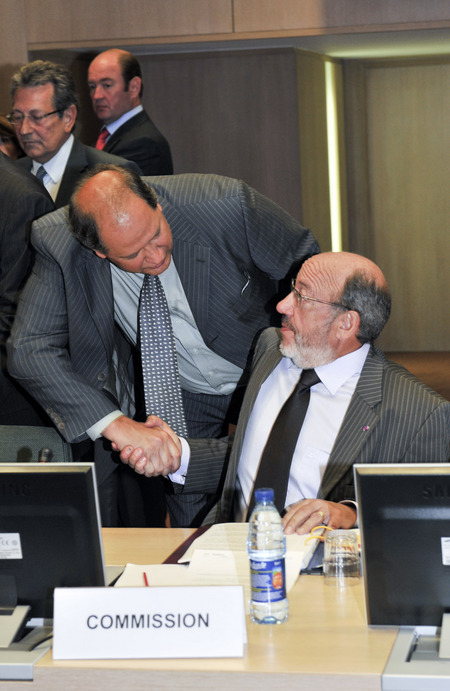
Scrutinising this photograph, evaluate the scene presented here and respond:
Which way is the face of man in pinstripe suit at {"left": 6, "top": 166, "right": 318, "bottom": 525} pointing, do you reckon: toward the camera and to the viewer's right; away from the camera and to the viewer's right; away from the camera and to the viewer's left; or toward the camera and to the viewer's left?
toward the camera and to the viewer's right

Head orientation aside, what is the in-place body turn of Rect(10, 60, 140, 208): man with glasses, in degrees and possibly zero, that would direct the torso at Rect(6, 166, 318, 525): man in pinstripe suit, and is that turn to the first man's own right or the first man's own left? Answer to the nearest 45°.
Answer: approximately 45° to the first man's own left

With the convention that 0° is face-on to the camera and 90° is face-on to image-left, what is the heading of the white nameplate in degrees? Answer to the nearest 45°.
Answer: approximately 0°

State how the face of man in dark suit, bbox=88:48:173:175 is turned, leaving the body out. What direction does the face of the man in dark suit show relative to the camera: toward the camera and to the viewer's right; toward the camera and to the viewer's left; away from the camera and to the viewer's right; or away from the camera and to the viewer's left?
toward the camera and to the viewer's left

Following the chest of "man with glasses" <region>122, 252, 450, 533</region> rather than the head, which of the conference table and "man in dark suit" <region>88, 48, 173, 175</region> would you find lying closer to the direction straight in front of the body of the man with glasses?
the conference table

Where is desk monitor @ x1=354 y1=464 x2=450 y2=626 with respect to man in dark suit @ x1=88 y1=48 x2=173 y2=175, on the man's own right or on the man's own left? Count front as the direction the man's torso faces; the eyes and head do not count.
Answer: on the man's own left

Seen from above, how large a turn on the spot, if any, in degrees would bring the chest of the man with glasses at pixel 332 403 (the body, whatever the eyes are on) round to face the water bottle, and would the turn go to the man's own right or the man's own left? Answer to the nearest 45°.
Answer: approximately 45° to the man's own left

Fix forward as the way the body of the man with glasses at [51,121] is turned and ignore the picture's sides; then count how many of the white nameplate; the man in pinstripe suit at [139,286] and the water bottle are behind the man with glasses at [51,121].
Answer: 0

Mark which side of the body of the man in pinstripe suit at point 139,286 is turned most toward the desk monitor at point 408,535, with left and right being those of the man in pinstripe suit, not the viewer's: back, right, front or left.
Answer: front

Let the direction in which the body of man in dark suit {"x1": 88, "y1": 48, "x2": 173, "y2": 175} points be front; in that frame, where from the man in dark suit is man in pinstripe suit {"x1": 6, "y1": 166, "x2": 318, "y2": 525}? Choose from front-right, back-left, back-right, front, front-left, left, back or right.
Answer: front-left

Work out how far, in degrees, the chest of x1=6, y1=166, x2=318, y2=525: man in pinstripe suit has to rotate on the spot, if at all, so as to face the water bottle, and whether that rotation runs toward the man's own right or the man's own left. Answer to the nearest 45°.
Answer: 0° — they already face it

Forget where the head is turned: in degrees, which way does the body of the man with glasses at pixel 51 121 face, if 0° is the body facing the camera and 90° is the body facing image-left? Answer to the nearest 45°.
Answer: approximately 45°

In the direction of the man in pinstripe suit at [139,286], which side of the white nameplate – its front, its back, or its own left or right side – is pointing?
back

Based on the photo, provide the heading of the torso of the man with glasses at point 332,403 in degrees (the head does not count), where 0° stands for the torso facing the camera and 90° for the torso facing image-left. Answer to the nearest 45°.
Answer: approximately 45°

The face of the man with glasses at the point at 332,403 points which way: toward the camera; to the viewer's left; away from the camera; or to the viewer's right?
to the viewer's left

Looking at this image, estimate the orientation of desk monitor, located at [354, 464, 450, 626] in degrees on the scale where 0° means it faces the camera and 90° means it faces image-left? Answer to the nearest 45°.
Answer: approximately 180°
